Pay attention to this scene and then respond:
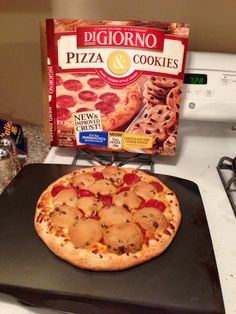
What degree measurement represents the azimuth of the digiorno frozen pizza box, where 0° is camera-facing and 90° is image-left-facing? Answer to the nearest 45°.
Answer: approximately 0°

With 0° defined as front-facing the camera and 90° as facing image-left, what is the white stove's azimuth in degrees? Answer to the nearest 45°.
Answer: approximately 0°
